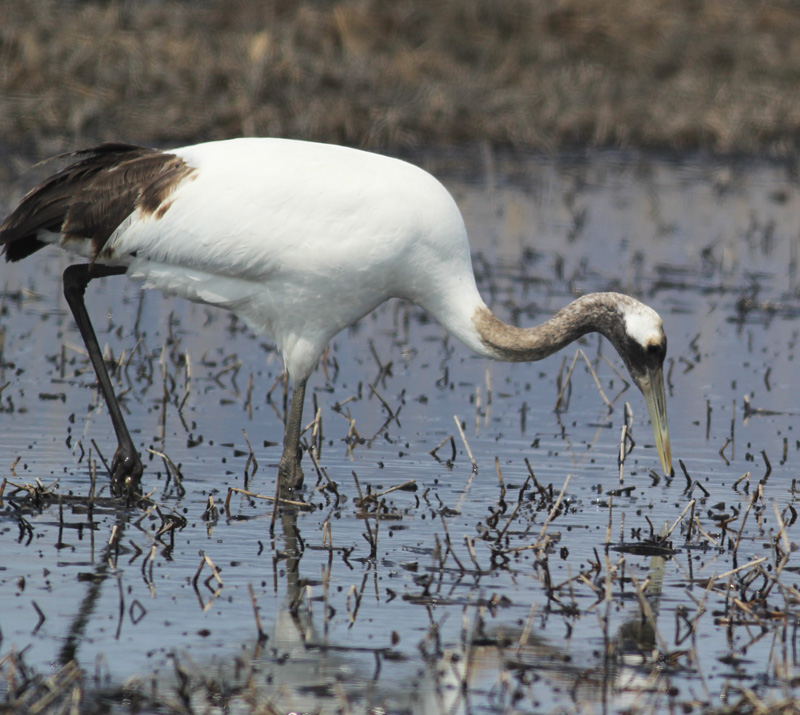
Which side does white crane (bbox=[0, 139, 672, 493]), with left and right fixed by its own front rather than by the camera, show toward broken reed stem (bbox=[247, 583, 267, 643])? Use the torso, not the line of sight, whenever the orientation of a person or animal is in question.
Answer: right

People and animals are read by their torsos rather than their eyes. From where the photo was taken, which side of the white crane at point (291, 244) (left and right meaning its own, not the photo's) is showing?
right
